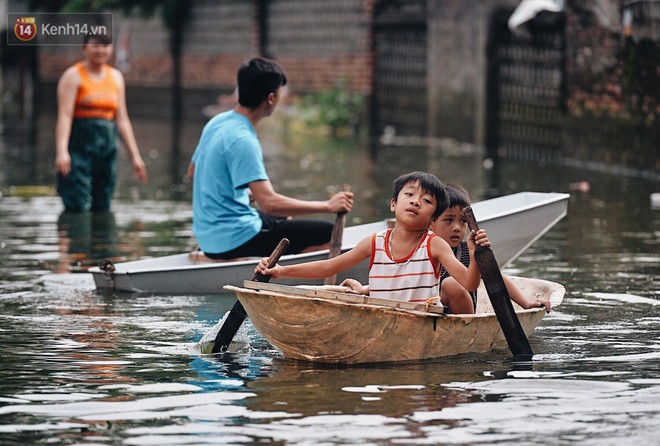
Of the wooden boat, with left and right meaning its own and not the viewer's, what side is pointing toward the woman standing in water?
right

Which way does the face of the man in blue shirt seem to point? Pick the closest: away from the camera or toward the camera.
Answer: away from the camera

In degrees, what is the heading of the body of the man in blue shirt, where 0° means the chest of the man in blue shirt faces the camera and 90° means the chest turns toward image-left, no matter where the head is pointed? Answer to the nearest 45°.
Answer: approximately 225°

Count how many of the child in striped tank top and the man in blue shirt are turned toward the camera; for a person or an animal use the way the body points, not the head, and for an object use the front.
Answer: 1

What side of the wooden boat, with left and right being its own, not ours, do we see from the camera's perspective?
left

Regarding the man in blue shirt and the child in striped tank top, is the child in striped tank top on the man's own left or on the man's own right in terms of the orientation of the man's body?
on the man's own right
